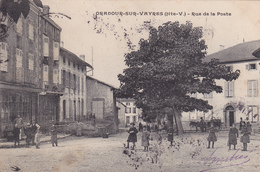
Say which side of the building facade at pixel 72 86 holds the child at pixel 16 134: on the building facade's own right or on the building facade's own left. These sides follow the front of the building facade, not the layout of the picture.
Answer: on the building facade's own right

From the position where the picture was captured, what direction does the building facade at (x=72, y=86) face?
facing to the right of the viewer

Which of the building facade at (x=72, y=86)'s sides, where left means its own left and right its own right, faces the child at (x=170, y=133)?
front

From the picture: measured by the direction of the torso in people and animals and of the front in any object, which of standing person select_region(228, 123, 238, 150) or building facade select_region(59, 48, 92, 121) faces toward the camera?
the standing person

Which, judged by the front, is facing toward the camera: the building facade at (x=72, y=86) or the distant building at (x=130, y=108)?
the distant building

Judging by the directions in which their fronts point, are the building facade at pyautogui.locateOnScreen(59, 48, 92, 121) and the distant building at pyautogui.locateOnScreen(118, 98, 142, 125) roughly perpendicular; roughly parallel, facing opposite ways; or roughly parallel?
roughly perpendicular

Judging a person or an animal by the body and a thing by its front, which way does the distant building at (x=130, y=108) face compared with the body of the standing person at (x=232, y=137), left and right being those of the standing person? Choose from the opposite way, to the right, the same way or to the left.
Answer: the same way

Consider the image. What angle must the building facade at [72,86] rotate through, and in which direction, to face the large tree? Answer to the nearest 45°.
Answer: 0° — it already faces it

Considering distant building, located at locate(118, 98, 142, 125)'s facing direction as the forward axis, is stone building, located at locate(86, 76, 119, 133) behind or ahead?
ahead

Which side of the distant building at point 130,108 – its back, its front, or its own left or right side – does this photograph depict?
front

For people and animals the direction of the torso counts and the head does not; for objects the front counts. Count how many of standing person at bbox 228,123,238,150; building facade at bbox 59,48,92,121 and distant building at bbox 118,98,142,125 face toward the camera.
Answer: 2

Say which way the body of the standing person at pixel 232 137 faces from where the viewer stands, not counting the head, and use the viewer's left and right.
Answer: facing the viewer
